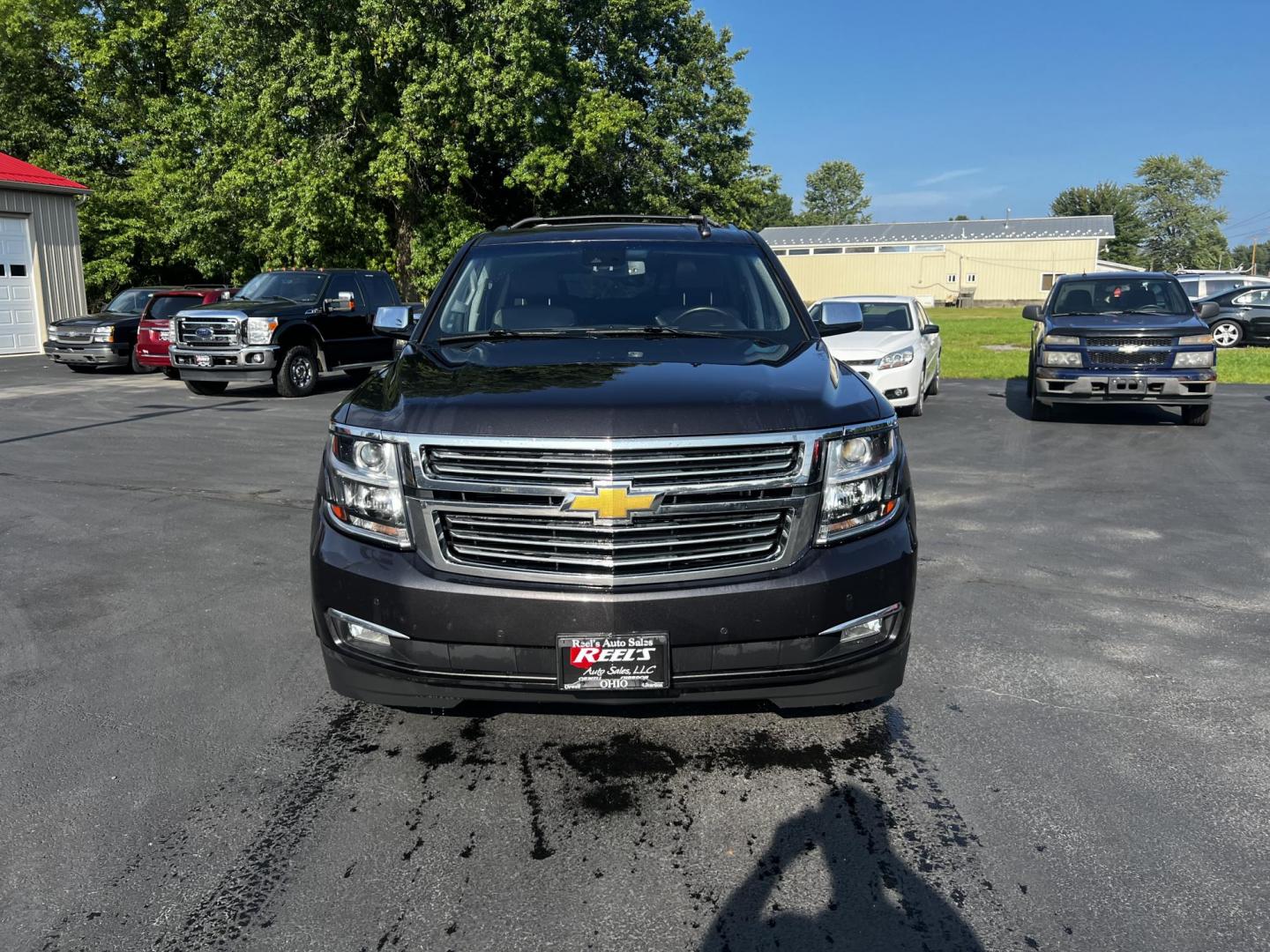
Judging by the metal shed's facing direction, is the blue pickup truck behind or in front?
in front

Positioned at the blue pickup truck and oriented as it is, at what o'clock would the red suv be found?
The red suv is roughly at 3 o'clock from the blue pickup truck.

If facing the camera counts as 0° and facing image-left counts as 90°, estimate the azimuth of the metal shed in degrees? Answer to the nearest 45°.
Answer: approximately 315°

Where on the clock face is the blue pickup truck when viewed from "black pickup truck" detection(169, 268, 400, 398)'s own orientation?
The blue pickup truck is roughly at 9 o'clock from the black pickup truck.

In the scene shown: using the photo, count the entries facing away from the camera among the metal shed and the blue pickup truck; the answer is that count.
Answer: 0

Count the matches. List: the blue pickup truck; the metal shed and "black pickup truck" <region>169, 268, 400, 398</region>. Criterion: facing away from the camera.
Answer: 0

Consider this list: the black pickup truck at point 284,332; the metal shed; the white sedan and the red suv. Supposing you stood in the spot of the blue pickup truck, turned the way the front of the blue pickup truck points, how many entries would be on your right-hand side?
4

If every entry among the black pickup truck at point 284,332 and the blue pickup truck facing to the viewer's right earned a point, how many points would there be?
0

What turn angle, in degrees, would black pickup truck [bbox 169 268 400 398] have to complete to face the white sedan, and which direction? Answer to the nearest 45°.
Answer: approximately 90° to its left

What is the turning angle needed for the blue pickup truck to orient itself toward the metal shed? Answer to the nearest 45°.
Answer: approximately 90° to its right

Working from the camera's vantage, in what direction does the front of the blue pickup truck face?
facing the viewer

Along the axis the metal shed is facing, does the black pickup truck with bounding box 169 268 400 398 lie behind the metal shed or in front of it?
in front

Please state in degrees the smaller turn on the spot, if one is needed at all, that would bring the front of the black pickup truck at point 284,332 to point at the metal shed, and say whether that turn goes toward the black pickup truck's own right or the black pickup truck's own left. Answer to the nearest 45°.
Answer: approximately 90° to the black pickup truck's own right

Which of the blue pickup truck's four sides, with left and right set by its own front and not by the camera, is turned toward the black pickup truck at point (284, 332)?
right
